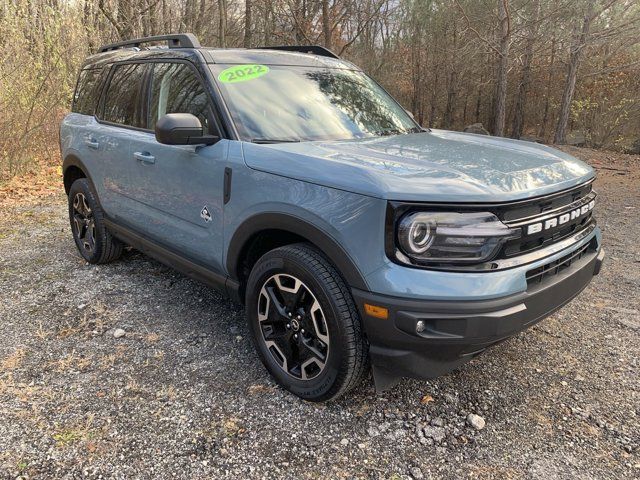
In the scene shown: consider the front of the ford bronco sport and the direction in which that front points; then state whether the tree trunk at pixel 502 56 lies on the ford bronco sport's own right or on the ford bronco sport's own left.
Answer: on the ford bronco sport's own left

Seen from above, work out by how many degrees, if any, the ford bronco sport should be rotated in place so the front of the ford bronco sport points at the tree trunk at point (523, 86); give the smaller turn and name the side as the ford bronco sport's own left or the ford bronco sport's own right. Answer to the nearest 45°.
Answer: approximately 135° to the ford bronco sport's own left

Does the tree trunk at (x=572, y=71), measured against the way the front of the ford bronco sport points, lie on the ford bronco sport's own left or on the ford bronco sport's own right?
on the ford bronco sport's own left

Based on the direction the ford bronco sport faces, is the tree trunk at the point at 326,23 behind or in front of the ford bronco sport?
behind

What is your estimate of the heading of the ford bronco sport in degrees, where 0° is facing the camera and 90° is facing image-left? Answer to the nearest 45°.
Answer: approximately 315°

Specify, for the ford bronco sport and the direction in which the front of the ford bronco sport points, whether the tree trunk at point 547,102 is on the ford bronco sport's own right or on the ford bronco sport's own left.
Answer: on the ford bronco sport's own left
